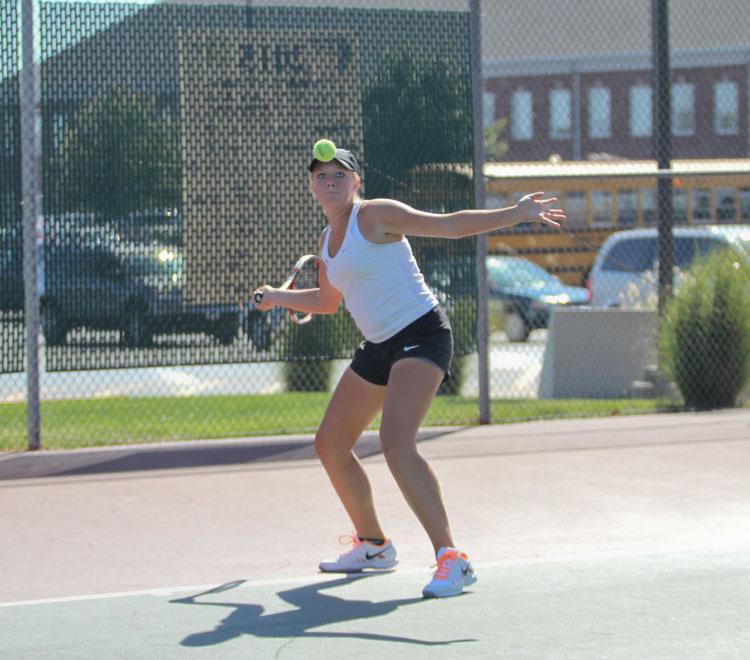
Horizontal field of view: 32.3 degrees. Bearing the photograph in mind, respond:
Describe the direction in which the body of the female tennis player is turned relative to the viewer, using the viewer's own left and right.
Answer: facing the viewer and to the left of the viewer

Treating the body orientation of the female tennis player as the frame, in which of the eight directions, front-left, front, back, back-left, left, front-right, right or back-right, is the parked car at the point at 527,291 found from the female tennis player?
back-right

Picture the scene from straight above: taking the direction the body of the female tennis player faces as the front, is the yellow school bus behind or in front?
behind
